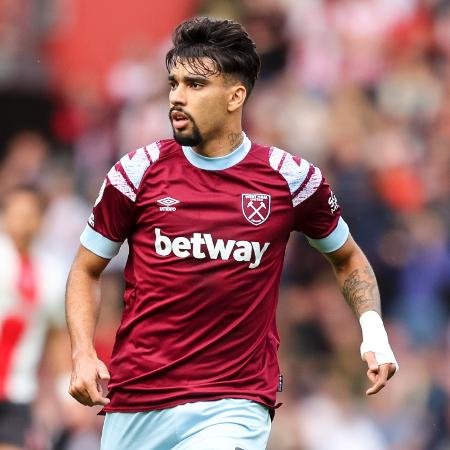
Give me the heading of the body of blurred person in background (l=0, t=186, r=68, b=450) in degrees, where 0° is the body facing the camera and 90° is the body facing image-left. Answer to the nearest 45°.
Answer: approximately 45°

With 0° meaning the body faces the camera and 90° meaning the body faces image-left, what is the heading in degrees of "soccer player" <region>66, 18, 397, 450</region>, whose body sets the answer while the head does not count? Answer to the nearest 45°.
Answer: approximately 0°

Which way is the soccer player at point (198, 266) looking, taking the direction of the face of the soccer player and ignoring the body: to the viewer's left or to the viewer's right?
to the viewer's left

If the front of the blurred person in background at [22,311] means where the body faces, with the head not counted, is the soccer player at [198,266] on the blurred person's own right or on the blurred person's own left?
on the blurred person's own left

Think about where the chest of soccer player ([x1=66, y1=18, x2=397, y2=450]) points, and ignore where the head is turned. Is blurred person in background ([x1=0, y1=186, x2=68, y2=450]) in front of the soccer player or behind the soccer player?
behind
